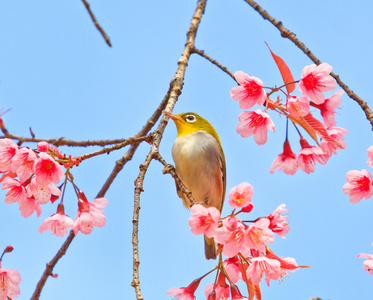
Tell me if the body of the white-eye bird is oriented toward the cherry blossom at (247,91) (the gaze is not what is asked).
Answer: no

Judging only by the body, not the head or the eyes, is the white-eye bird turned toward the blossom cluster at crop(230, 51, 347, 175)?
no

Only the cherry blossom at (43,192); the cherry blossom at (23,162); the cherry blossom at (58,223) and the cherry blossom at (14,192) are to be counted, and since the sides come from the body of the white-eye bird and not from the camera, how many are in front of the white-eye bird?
4

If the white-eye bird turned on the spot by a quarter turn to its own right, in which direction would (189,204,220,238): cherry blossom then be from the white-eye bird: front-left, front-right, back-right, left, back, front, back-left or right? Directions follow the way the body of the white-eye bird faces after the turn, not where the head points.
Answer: back-left

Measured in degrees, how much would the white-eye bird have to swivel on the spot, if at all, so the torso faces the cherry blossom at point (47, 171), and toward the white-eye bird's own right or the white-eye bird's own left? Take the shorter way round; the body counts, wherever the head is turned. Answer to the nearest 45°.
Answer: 0° — it already faces it

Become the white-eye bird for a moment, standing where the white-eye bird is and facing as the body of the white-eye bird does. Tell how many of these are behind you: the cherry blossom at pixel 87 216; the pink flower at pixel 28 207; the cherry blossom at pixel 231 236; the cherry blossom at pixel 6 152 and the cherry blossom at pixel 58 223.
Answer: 0

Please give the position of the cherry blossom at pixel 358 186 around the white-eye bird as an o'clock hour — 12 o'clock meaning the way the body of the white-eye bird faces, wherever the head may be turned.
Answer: The cherry blossom is roughly at 9 o'clock from the white-eye bird.

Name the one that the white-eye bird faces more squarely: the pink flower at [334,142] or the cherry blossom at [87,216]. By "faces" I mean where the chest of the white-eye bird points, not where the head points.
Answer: the cherry blossom

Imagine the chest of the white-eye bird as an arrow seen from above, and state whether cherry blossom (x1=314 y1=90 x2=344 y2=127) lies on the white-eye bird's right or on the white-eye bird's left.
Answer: on the white-eye bird's left

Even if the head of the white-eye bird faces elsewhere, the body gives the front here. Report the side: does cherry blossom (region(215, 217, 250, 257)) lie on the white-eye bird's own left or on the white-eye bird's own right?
on the white-eye bird's own left

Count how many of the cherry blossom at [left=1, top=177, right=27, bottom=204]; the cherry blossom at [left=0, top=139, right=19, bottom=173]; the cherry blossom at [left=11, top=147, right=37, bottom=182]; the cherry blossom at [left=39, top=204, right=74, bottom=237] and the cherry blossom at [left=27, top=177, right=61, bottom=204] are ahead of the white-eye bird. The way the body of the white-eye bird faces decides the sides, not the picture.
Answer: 5

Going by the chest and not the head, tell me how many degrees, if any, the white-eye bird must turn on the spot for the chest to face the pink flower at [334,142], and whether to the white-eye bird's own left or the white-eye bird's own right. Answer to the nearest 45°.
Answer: approximately 90° to the white-eye bird's own left

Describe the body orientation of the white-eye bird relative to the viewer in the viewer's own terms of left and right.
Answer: facing the viewer and to the left of the viewer

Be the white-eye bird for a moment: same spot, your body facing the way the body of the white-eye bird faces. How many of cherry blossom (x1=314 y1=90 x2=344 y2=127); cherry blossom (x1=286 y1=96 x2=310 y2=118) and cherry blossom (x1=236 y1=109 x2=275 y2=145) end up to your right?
0
